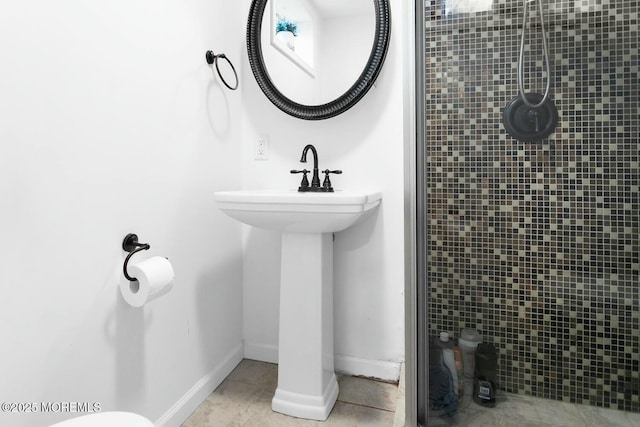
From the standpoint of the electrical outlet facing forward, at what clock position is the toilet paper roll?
The toilet paper roll is roughly at 1 o'clock from the electrical outlet.

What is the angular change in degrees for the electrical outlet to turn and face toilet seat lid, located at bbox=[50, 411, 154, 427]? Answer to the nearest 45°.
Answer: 0° — it already faces it

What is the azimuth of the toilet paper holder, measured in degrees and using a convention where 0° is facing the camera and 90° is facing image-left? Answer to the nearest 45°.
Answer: approximately 315°

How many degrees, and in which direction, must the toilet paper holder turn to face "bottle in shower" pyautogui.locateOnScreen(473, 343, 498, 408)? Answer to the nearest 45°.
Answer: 0° — it already faces it

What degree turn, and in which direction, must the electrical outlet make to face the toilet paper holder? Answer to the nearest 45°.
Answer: approximately 45° to its right

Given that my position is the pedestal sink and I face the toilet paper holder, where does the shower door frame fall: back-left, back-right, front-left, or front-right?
back-left

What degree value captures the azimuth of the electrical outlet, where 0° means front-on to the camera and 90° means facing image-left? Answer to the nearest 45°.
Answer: approximately 0°
